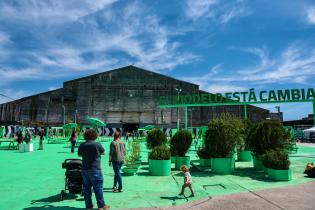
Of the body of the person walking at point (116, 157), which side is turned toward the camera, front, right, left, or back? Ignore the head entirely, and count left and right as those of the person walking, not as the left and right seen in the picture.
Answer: back

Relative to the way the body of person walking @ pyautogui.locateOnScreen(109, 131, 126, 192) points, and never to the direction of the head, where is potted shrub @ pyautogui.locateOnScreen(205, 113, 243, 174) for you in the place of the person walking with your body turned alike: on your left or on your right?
on your right

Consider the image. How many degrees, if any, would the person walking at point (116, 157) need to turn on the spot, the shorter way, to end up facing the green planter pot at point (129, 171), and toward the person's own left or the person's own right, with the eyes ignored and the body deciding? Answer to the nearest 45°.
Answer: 0° — they already face it

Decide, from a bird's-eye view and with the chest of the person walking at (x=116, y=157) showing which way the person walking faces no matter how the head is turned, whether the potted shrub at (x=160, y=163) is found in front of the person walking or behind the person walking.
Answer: in front

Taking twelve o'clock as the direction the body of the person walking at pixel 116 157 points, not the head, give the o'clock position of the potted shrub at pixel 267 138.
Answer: The potted shrub is roughly at 2 o'clock from the person walking.

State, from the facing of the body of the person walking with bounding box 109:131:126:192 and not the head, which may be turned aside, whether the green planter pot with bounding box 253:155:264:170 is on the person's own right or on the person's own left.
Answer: on the person's own right

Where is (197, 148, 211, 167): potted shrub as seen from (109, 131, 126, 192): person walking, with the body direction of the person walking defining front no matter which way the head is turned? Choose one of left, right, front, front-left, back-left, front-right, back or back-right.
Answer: front-right
